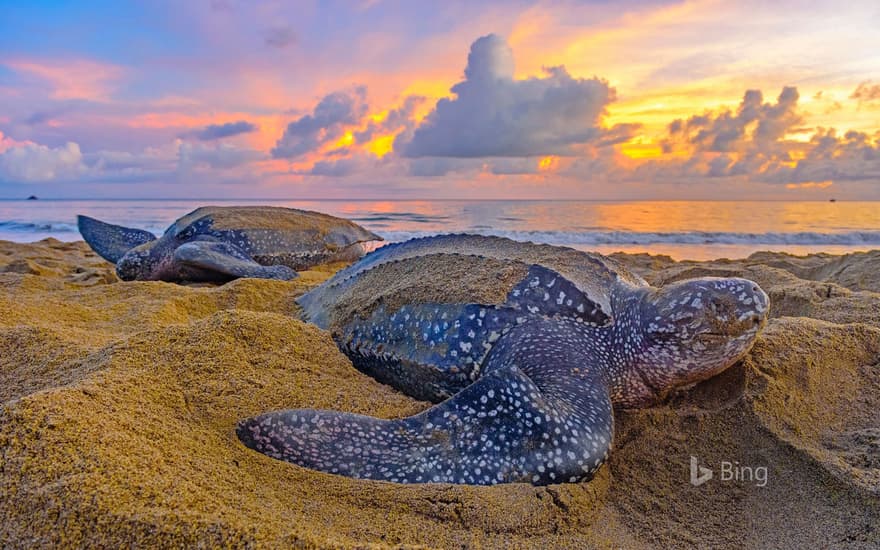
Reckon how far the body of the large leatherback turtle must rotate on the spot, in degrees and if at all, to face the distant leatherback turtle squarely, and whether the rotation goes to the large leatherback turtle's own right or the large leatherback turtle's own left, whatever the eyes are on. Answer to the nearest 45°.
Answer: approximately 180°

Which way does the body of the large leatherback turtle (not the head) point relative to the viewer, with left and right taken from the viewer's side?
facing the viewer and to the right of the viewer

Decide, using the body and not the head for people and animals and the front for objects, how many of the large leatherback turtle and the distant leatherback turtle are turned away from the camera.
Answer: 0
